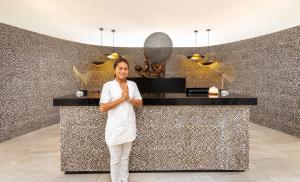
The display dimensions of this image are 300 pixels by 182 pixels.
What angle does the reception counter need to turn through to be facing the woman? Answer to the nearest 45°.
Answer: approximately 45° to its right

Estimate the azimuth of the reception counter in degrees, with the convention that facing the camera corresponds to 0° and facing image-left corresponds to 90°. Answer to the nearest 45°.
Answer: approximately 0°
